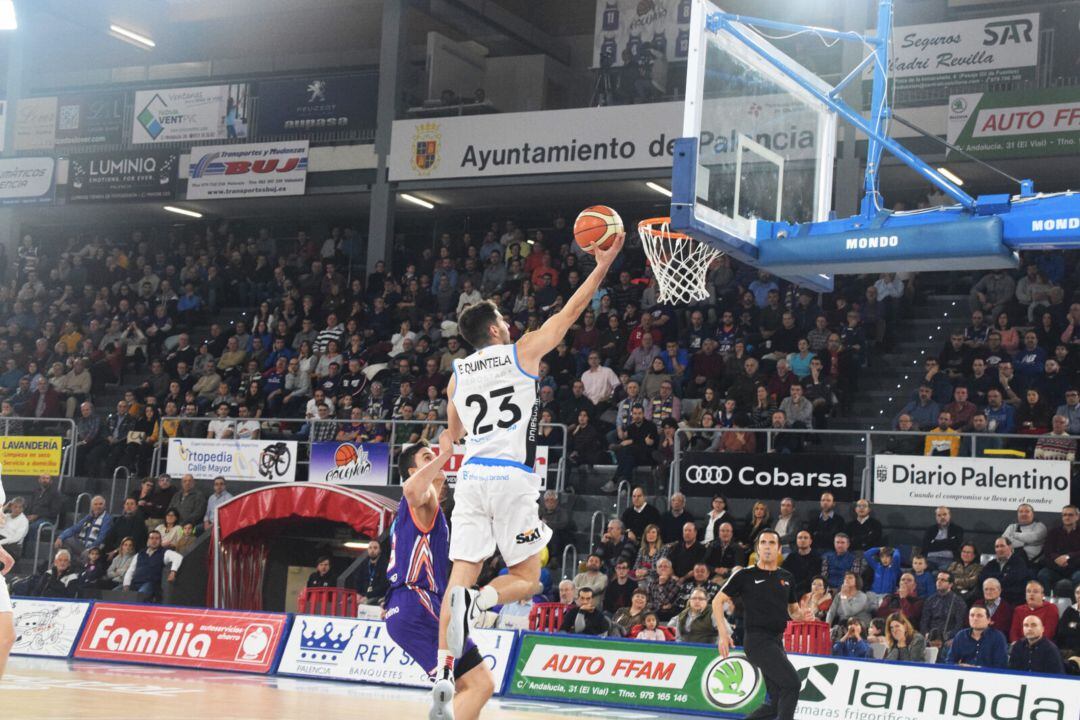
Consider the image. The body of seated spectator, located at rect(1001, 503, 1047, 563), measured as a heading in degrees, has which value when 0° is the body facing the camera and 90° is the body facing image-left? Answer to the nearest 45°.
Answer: approximately 45°

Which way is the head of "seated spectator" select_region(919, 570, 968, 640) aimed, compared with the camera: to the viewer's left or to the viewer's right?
to the viewer's left

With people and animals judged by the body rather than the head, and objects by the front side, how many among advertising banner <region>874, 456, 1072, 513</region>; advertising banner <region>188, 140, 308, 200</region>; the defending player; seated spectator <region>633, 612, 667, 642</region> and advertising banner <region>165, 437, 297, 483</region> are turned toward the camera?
4

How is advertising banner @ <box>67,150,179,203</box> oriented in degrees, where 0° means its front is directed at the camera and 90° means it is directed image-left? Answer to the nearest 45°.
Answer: approximately 0°

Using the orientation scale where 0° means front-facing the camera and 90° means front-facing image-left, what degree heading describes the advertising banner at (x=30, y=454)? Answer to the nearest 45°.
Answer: approximately 0°
